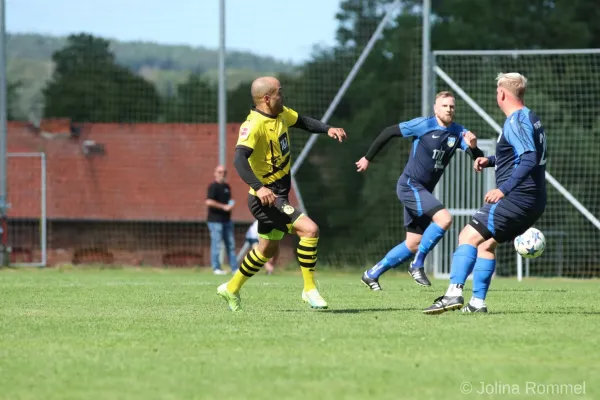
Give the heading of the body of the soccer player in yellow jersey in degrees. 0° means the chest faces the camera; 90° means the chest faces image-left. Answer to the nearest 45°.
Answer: approximately 315°

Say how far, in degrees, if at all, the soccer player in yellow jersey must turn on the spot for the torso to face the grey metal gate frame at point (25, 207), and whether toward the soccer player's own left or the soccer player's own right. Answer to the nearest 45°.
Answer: approximately 135° to the soccer player's own left

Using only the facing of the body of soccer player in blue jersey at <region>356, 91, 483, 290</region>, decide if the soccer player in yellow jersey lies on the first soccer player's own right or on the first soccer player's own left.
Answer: on the first soccer player's own right

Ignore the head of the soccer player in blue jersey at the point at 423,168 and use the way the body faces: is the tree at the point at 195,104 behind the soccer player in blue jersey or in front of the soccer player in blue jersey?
behind

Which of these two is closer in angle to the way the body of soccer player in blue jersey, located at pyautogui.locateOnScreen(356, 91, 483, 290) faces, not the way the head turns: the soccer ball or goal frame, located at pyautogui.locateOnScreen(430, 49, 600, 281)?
the soccer ball

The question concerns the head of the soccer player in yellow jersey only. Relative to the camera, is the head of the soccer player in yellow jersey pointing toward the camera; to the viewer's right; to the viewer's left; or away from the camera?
to the viewer's right

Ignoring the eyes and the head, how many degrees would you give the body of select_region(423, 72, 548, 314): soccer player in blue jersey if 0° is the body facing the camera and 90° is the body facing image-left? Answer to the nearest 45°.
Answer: approximately 90°
